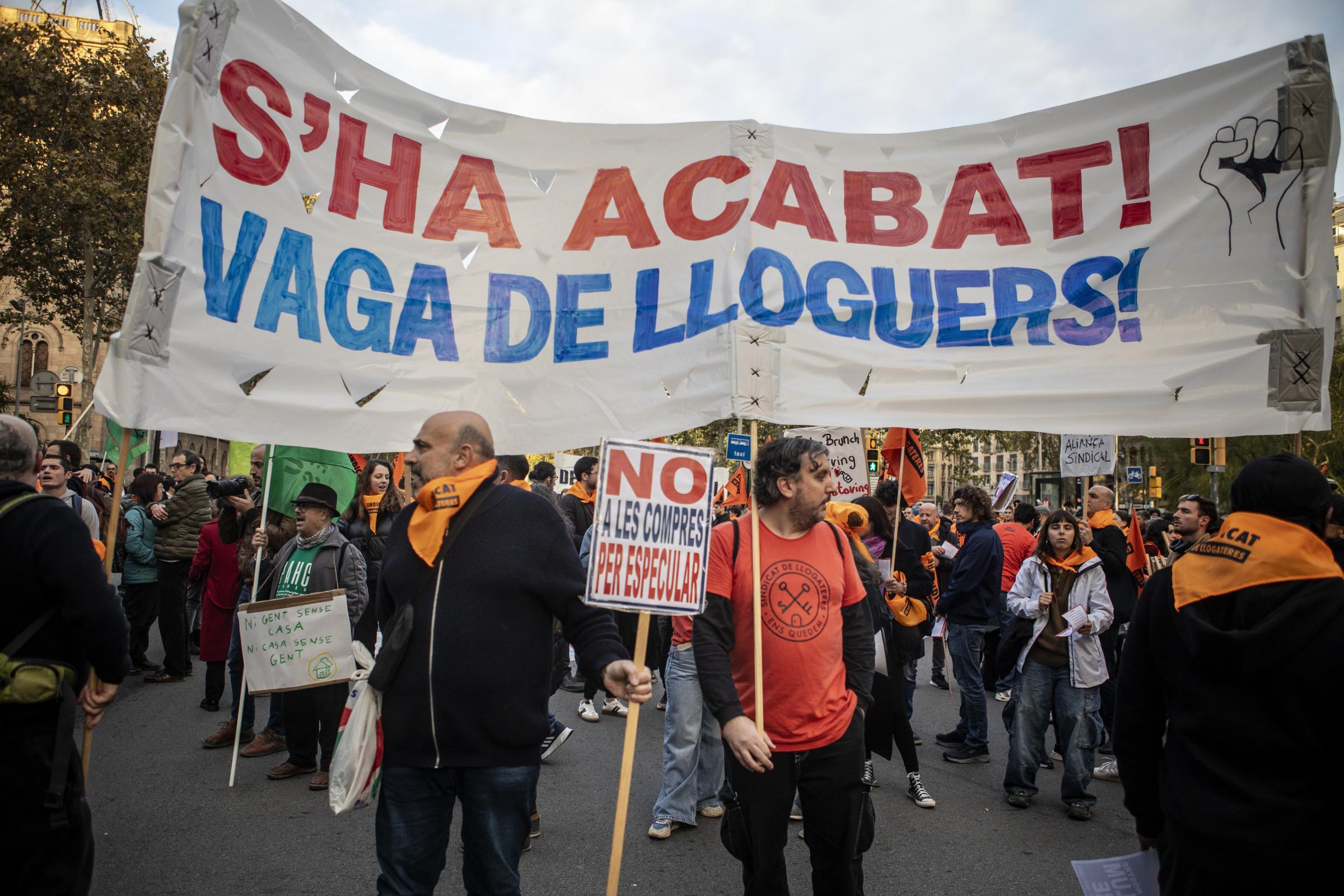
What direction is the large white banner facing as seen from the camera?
toward the camera

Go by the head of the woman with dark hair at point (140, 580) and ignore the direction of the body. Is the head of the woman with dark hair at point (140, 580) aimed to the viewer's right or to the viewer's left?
to the viewer's right

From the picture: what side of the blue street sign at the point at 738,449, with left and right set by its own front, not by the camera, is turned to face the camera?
front

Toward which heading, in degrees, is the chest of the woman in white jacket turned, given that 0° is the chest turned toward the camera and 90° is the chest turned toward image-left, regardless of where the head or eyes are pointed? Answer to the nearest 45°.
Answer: approximately 0°

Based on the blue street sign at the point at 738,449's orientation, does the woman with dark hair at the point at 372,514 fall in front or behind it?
in front

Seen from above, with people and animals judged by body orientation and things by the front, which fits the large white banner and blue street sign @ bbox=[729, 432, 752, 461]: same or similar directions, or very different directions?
same or similar directions

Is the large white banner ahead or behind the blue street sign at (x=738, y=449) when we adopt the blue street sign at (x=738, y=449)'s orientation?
ahead

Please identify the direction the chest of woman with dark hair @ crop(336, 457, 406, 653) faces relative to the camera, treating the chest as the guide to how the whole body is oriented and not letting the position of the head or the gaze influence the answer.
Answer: toward the camera

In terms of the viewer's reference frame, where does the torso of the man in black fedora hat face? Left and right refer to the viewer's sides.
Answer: facing the viewer and to the left of the viewer

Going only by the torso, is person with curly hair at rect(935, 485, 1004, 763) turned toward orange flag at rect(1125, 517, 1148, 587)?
no

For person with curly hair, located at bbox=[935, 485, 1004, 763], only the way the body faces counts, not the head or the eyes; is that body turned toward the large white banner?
no

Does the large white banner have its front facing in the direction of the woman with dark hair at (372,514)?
no
